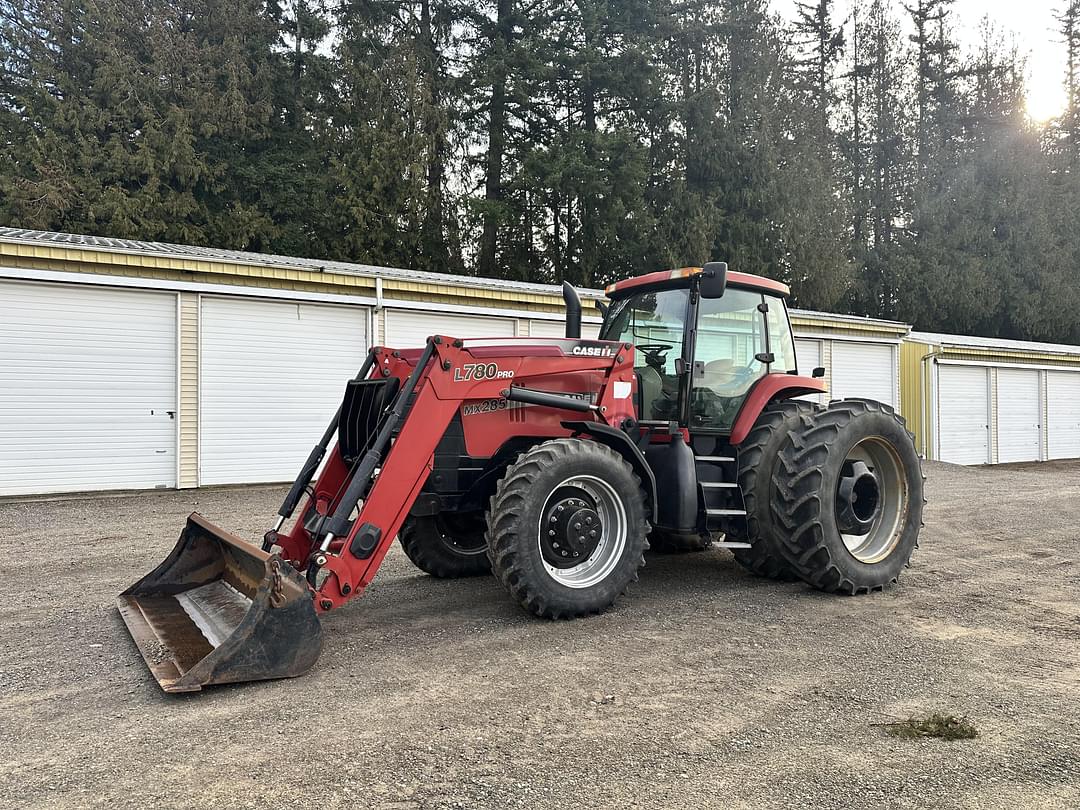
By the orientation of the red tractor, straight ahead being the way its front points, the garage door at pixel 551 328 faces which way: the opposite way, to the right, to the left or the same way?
to the left

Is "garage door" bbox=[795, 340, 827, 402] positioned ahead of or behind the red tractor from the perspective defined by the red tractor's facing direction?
behind

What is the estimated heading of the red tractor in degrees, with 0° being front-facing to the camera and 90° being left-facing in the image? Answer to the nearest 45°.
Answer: approximately 45°

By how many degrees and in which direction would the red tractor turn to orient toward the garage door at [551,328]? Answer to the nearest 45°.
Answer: approximately 135° to its right
